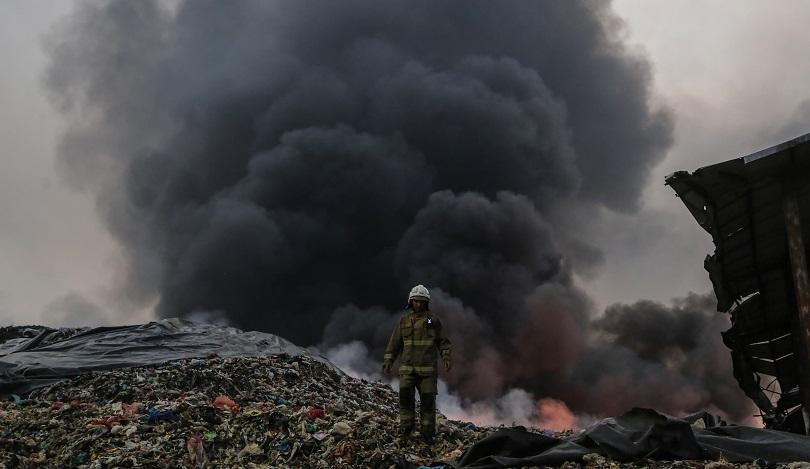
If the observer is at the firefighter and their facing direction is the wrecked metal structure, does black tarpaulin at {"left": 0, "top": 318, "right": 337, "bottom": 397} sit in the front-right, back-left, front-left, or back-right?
back-left

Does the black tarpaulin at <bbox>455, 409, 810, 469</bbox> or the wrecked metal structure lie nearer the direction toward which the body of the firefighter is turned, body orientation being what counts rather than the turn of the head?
the black tarpaulin

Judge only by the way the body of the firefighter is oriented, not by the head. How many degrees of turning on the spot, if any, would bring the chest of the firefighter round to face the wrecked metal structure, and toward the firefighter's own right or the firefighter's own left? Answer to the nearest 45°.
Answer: approximately 90° to the firefighter's own left

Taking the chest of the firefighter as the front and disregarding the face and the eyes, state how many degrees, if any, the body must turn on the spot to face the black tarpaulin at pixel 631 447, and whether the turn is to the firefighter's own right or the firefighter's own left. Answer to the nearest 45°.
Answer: approximately 45° to the firefighter's own left

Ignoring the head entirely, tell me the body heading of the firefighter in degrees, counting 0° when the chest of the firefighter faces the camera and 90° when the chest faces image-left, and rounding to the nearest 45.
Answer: approximately 0°
